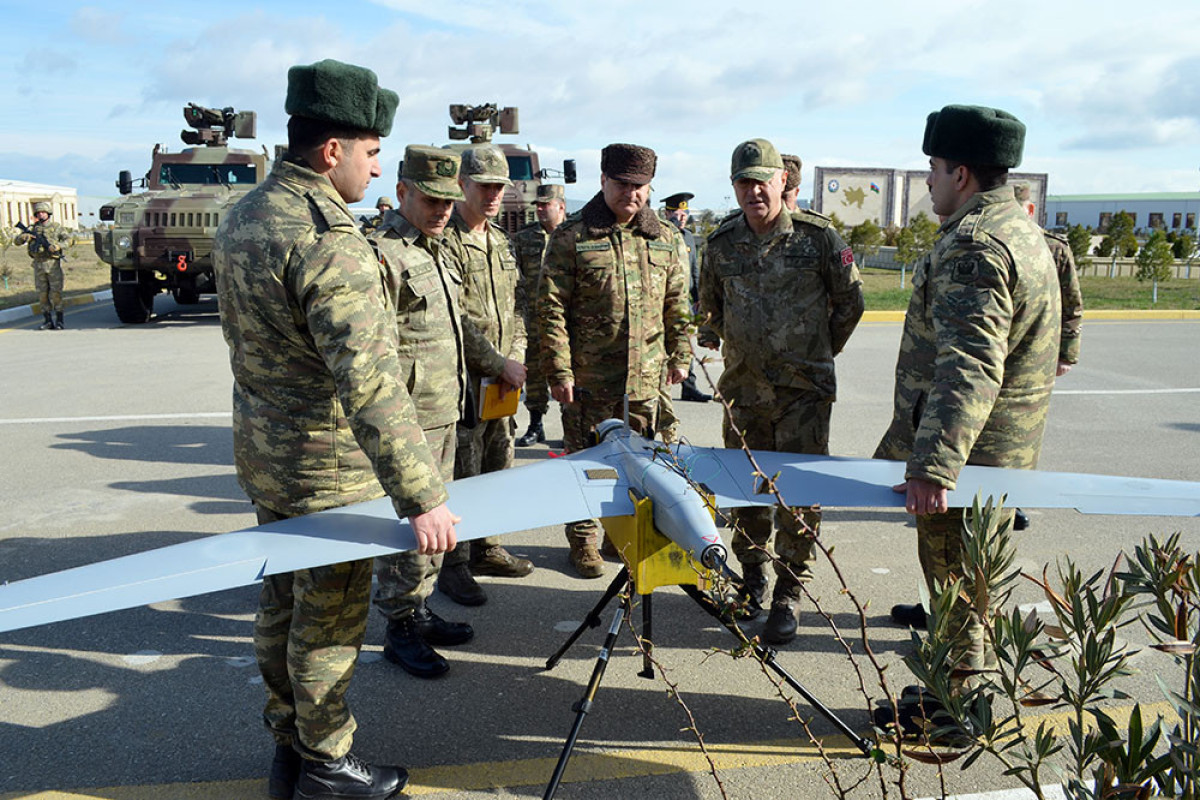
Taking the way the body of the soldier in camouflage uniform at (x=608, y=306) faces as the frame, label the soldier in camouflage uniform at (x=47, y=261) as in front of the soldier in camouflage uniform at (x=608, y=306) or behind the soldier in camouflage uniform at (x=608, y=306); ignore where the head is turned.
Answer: behind

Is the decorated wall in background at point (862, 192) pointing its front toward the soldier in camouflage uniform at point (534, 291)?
yes

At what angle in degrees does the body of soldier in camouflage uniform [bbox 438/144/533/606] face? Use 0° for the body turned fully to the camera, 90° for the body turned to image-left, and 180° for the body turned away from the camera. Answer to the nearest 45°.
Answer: approximately 315°

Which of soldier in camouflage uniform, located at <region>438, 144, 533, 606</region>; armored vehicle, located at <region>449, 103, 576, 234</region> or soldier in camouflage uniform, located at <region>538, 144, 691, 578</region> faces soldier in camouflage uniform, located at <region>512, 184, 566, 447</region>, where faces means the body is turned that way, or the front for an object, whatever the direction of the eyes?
the armored vehicle

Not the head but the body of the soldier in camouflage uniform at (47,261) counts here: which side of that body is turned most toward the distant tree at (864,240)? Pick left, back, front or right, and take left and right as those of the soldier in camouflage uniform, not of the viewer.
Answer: left

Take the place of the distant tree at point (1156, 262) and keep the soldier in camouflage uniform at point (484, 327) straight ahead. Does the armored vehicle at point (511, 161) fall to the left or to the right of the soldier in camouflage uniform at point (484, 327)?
right

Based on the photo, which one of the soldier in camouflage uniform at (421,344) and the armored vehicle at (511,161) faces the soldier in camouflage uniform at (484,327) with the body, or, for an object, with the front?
the armored vehicle

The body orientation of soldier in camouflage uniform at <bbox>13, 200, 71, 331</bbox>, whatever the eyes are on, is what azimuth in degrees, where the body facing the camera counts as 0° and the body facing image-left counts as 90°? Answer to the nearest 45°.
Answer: approximately 0°

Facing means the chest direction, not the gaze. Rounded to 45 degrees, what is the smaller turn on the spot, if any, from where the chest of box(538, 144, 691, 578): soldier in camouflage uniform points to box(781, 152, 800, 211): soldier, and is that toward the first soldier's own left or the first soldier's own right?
approximately 90° to the first soldier's own left

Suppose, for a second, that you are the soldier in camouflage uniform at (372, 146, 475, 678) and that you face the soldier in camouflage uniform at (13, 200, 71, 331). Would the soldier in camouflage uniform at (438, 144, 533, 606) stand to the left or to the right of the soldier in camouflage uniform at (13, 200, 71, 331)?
right

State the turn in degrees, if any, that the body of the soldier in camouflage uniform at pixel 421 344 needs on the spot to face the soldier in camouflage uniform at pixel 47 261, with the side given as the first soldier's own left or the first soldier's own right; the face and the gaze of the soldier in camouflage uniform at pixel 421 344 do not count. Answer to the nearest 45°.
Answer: approximately 180°

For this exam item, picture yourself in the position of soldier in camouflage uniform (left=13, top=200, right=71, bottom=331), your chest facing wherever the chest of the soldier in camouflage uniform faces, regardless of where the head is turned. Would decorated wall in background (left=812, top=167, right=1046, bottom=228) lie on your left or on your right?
on your left
